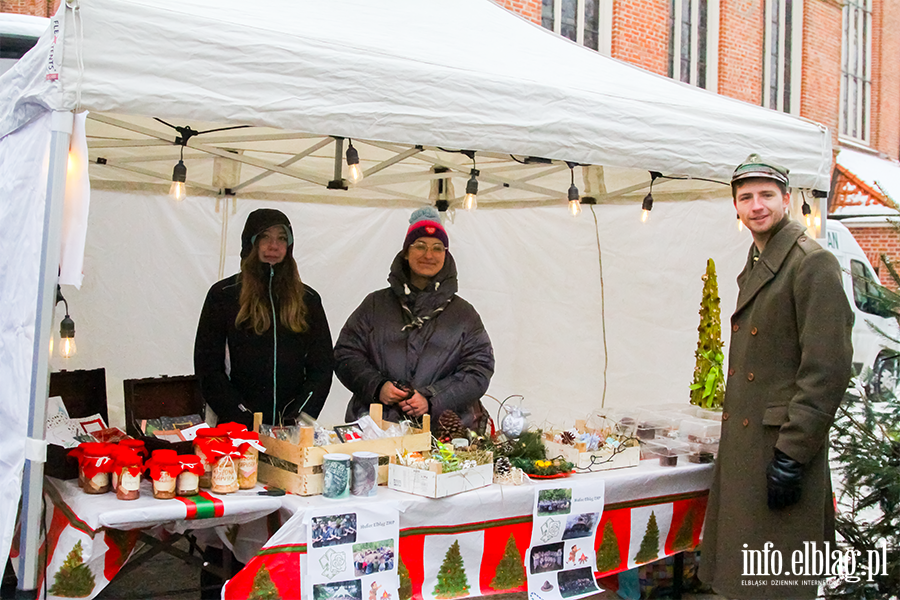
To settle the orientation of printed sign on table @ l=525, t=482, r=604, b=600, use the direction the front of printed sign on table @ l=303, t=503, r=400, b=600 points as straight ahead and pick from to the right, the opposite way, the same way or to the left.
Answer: the same way

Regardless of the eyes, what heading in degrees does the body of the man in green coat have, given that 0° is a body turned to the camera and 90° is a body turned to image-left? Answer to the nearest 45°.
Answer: approximately 45°

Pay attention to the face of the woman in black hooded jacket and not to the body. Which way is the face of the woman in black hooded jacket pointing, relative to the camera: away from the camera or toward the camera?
toward the camera

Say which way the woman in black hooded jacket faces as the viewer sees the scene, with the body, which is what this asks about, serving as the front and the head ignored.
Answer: toward the camera

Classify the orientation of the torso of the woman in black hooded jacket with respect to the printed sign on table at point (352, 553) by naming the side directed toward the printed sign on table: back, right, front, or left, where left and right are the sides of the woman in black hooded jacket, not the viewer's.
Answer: front

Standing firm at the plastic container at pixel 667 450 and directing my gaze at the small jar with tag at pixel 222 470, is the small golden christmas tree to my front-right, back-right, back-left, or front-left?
back-right

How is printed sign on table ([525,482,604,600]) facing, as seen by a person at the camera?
facing the viewer

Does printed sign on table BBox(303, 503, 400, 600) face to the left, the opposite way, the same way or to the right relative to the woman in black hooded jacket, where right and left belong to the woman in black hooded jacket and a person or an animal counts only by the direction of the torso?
the same way

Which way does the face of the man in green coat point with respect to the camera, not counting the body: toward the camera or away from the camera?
toward the camera

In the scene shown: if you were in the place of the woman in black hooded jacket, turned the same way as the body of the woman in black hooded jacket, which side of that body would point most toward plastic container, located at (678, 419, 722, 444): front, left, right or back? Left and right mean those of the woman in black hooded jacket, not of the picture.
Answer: left

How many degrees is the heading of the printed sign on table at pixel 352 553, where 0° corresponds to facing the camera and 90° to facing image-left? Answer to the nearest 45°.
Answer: approximately 0°

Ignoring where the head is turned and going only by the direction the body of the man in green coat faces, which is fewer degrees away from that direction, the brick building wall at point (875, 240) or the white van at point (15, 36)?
the white van

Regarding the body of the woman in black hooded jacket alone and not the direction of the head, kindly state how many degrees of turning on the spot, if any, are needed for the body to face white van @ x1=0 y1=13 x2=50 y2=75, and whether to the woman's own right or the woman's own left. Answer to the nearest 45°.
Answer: approximately 135° to the woman's own right
